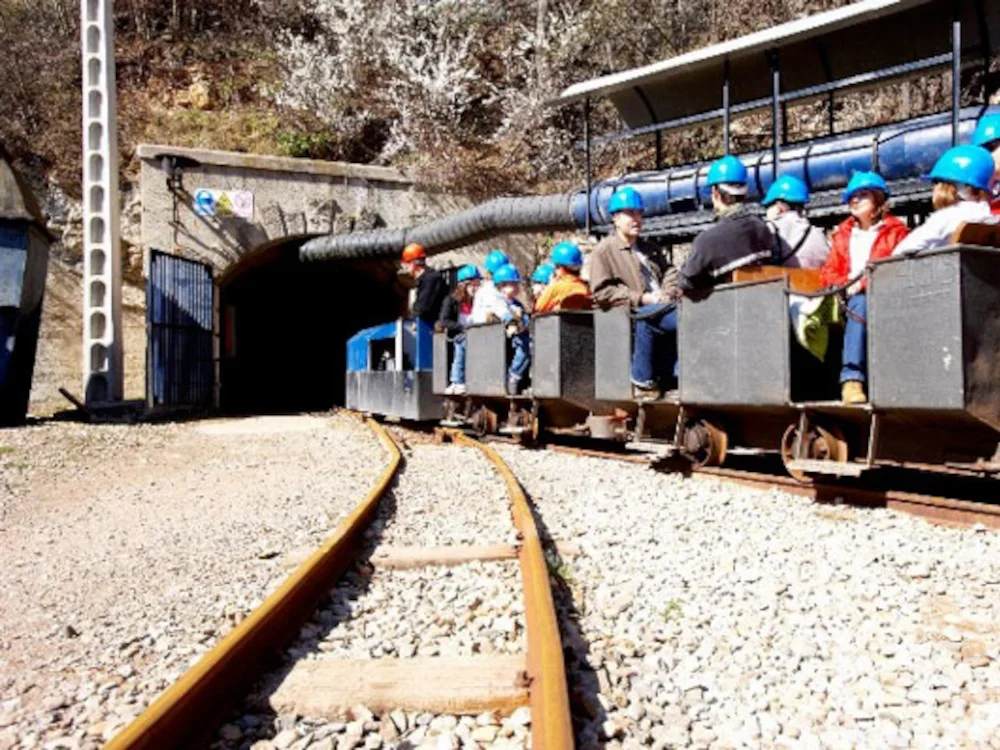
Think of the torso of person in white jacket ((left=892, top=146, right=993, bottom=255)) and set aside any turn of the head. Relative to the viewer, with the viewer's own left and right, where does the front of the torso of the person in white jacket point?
facing to the left of the viewer

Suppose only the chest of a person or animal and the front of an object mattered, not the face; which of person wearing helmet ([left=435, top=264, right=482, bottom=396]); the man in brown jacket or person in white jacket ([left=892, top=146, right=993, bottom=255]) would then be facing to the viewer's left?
the person in white jacket

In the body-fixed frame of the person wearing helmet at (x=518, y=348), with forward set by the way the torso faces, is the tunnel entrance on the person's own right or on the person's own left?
on the person's own right

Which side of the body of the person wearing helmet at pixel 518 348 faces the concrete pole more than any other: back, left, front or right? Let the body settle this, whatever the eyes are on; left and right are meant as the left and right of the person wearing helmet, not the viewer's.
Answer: right

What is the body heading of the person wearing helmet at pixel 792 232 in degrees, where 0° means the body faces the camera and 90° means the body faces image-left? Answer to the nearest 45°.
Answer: approximately 90°

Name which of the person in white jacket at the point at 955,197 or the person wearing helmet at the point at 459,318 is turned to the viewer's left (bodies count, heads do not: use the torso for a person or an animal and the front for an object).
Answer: the person in white jacket

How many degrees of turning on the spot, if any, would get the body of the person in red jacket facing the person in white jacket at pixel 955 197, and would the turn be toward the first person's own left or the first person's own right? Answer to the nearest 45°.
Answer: approximately 90° to the first person's own left

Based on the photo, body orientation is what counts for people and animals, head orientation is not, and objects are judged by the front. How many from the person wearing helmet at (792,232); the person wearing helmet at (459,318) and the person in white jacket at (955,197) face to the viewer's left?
2

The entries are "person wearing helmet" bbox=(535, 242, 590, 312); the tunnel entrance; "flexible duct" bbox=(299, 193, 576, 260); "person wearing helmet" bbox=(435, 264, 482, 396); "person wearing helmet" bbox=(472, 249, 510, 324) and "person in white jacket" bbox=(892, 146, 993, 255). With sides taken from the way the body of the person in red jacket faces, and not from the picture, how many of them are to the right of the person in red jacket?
5

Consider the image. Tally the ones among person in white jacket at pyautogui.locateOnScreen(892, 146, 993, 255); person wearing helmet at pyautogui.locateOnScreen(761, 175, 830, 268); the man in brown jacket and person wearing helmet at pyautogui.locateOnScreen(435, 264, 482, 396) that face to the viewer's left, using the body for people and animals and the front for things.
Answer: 2

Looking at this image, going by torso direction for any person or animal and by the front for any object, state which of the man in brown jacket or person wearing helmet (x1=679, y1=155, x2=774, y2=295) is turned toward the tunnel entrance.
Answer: the person wearing helmet

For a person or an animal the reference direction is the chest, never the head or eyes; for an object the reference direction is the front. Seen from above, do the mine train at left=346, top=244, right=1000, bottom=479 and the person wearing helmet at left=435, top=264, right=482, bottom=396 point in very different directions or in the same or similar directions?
very different directions
